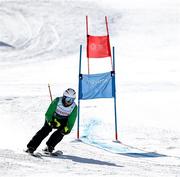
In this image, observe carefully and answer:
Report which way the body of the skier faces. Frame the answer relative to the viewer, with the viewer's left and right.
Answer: facing the viewer
